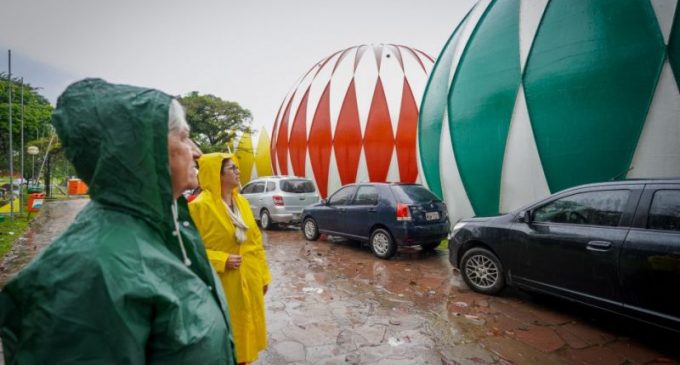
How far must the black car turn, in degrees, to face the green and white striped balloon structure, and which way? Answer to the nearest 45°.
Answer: approximately 45° to its right

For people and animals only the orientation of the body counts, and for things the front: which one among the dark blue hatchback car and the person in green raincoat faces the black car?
the person in green raincoat

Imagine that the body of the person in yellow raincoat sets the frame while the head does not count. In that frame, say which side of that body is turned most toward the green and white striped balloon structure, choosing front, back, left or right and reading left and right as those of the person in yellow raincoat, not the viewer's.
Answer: left

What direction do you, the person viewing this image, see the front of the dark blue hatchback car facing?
facing away from the viewer and to the left of the viewer

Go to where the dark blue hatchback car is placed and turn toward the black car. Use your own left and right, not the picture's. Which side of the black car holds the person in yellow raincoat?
right

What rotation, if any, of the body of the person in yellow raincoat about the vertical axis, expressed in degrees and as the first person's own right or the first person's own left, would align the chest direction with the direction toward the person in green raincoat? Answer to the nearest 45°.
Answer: approximately 45° to the first person's own right

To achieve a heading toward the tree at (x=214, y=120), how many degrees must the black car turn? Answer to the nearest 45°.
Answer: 0° — it already faces it

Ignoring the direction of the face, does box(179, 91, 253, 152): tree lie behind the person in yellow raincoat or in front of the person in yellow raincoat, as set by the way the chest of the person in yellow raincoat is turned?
behind

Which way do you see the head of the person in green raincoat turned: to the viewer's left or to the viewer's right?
to the viewer's right

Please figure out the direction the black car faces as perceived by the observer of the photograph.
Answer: facing away from the viewer and to the left of the viewer

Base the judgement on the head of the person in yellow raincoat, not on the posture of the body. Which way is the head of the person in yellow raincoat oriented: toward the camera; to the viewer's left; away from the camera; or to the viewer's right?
to the viewer's right

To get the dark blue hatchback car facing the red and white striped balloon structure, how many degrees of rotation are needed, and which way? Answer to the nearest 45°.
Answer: approximately 45° to its right

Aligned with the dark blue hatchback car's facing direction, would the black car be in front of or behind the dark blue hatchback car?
behind
